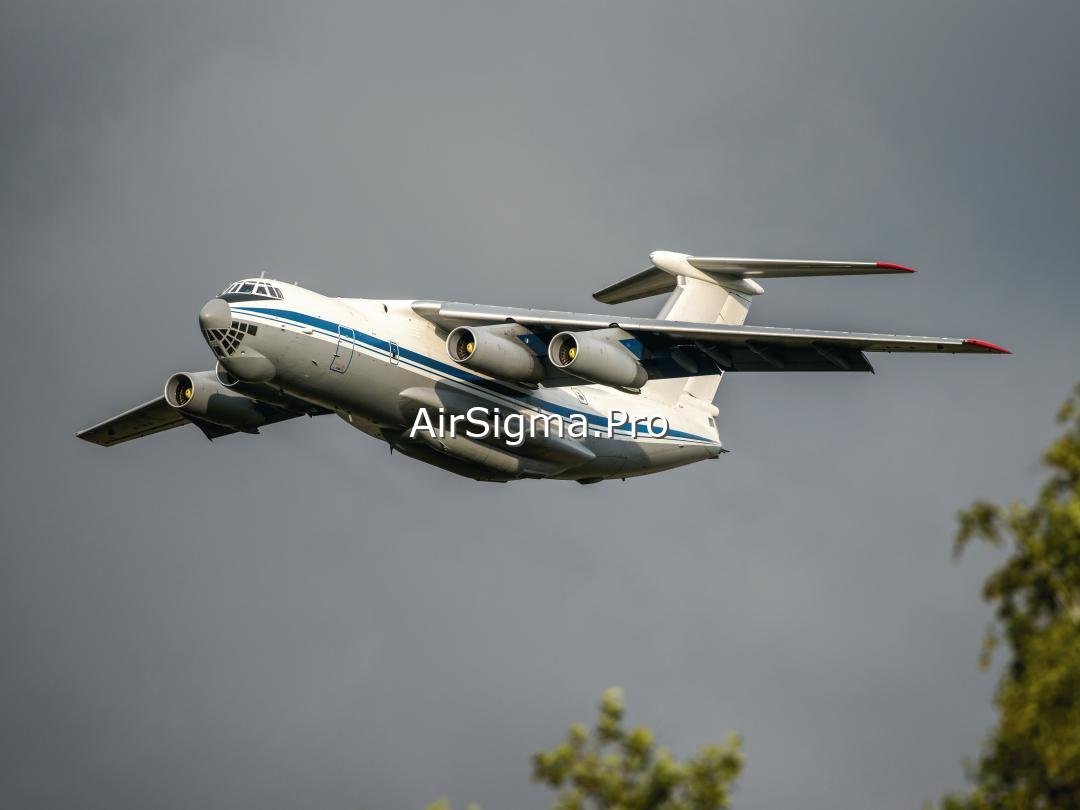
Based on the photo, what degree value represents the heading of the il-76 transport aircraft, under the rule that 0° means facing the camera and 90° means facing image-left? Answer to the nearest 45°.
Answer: approximately 45°

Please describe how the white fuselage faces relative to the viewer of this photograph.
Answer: facing the viewer and to the left of the viewer

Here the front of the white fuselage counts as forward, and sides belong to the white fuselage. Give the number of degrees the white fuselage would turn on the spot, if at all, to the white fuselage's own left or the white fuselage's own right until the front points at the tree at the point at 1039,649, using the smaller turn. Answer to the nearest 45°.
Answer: approximately 90° to the white fuselage's own left

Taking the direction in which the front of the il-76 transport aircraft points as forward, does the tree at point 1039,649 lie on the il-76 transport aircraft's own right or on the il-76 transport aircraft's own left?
on the il-76 transport aircraft's own left
